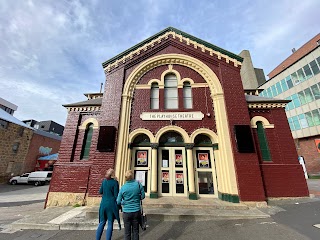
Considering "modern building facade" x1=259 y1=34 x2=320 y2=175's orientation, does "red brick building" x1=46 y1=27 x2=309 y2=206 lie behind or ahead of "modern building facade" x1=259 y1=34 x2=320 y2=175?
ahead

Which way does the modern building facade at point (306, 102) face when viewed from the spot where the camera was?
facing the viewer and to the left of the viewer

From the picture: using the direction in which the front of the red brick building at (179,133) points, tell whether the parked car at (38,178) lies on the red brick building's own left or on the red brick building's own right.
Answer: on the red brick building's own right

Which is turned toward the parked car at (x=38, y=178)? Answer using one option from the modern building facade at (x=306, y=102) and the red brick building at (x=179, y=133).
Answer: the modern building facade

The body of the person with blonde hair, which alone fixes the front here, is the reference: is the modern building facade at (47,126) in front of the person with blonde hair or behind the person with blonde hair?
in front

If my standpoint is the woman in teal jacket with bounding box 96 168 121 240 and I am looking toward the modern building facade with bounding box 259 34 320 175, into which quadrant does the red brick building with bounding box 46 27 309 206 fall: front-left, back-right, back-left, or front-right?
front-left

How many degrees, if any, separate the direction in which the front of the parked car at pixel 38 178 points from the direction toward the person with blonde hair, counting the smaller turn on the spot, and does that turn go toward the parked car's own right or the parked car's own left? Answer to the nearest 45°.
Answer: approximately 90° to the parked car's own left

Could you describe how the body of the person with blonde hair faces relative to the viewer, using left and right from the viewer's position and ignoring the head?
facing away from the viewer

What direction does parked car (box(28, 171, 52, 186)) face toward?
to the viewer's left

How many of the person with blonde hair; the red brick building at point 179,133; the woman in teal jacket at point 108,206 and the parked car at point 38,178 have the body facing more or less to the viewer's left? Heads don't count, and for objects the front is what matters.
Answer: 1

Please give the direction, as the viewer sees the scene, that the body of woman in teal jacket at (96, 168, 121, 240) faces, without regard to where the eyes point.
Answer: away from the camera

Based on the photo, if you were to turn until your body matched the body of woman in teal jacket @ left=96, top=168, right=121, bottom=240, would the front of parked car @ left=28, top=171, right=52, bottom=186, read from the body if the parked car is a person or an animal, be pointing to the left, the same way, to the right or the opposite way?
to the left

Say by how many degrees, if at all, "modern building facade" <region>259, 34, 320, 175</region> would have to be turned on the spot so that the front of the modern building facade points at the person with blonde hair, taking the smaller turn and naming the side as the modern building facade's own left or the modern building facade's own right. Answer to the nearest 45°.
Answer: approximately 45° to the modern building facade's own left

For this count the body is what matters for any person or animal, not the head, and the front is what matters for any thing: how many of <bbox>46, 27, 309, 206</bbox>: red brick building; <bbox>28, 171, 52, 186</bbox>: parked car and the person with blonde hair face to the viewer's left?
1

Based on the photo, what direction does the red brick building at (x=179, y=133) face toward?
toward the camera

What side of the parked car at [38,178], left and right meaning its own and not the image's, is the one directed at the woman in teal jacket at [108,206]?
left

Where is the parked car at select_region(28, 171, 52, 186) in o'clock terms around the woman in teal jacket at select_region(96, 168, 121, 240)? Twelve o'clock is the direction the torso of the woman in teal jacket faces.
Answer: The parked car is roughly at 11 o'clock from the woman in teal jacket.

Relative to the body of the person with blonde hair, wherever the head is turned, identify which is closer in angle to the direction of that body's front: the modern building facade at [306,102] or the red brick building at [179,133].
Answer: the red brick building
